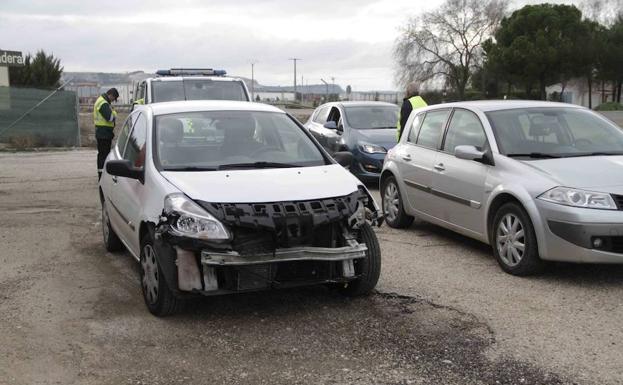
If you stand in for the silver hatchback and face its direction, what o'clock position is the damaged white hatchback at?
The damaged white hatchback is roughly at 3 o'clock from the silver hatchback.

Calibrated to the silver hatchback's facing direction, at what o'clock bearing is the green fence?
The green fence is roughly at 6 o'clock from the silver hatchback.

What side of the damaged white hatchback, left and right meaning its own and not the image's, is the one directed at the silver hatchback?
left

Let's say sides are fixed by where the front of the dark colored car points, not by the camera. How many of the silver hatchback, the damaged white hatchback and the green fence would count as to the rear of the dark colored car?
1

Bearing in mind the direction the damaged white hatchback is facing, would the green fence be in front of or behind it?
behind

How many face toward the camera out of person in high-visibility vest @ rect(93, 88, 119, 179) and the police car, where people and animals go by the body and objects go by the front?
1

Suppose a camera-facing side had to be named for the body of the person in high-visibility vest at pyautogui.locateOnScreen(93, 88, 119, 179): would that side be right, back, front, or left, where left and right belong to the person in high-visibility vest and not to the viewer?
right
